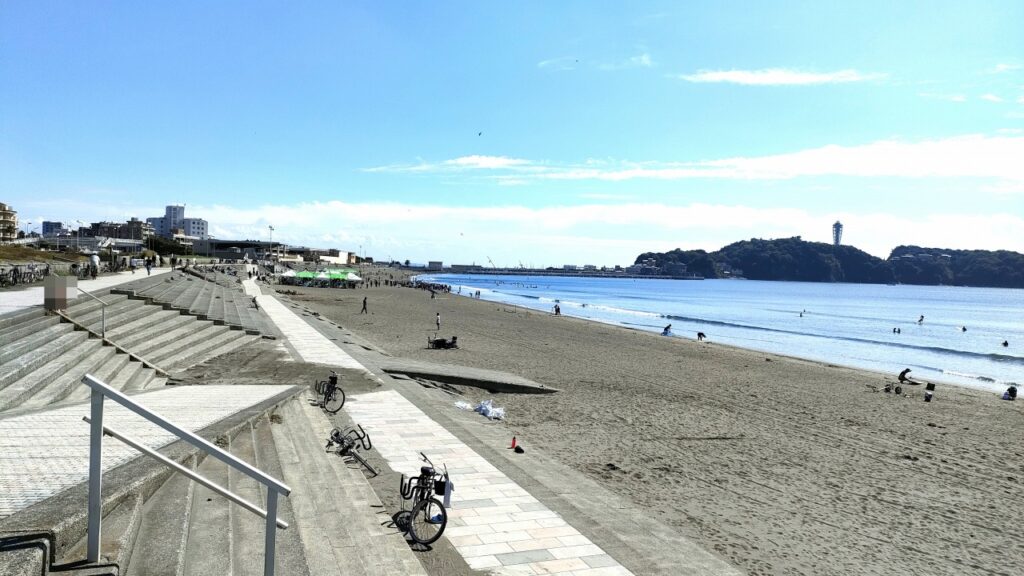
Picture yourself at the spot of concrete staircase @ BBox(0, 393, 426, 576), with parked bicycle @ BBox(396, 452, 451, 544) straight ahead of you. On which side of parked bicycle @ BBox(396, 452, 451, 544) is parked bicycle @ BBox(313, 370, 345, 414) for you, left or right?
left

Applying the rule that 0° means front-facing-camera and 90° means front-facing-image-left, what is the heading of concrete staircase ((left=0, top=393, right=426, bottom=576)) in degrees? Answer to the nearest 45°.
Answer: approximately 270°

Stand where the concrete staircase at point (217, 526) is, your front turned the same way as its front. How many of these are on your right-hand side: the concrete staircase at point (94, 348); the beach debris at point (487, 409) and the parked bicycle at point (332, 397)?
0

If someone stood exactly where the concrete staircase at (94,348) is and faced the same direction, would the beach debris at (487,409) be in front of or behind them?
in front

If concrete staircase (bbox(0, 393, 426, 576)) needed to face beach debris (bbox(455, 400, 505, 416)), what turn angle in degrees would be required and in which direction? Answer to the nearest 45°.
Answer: approximately 45° to its left

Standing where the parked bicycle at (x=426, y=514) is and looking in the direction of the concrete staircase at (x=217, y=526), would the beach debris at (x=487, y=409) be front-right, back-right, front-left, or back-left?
back-right

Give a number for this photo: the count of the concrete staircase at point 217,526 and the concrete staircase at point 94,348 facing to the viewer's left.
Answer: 0

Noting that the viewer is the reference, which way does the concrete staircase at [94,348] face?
facing the viewer and to the right of the viewer
